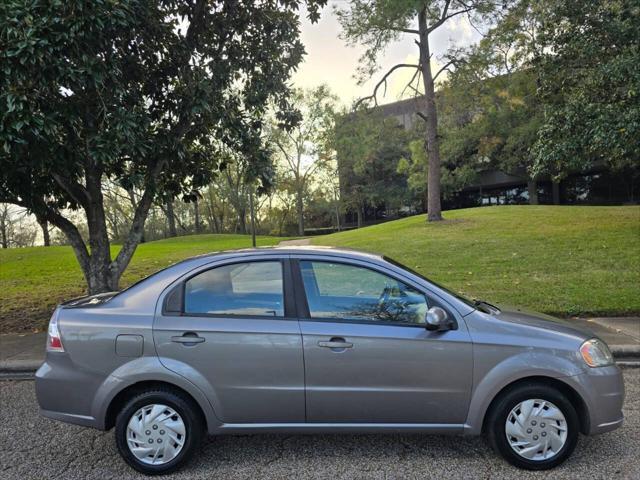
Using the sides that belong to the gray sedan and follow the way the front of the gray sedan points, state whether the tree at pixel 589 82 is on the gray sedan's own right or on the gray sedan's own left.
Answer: on the gray sedan's own left

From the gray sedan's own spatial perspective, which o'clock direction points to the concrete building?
The concrete building is roughly at 10 o'clock from the gray sedan.

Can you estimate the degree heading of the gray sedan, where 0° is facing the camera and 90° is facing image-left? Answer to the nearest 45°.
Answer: approximately 270°

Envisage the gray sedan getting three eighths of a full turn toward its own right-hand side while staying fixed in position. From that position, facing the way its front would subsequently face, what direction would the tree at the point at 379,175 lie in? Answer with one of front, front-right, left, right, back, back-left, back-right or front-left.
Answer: back-right

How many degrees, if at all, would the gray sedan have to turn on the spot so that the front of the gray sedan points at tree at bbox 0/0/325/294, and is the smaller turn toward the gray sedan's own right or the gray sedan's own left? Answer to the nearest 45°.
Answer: approximately 135° to the gray sedan's own left
